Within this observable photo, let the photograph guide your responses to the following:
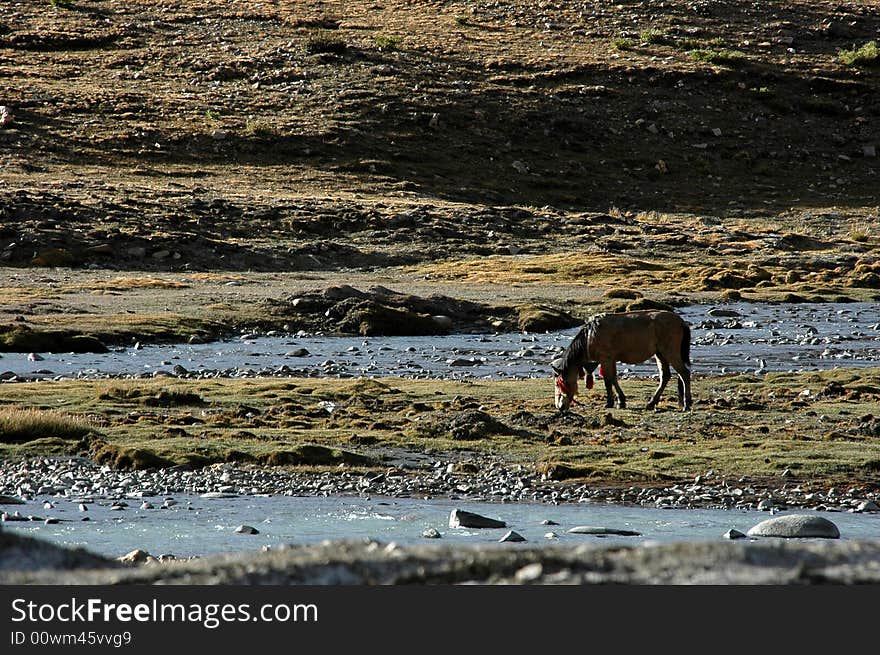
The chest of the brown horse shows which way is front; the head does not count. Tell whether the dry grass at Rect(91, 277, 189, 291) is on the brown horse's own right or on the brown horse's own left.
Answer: on the brown horse's own right

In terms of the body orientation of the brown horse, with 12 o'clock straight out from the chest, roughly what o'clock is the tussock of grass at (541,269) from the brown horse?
The tussock of grass is roughly at 3 o'clock from the brown horse.

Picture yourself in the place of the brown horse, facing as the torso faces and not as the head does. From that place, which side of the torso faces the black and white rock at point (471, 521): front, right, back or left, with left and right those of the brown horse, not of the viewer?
left

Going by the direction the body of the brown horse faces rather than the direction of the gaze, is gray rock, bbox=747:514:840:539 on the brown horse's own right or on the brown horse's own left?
on the brown horse's own left

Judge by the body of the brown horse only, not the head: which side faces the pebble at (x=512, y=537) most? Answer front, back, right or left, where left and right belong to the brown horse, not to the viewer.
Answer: left

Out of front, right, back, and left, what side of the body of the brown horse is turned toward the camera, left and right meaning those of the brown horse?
left

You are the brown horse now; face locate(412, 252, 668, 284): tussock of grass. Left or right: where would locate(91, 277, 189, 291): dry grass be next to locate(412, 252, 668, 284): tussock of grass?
left

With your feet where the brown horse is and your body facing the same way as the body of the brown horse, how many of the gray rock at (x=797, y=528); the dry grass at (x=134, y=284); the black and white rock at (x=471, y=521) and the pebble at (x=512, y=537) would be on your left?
3

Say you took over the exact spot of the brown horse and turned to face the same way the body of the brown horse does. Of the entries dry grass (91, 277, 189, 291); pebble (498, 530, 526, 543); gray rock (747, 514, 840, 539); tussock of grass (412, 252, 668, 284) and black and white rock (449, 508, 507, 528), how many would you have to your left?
3
